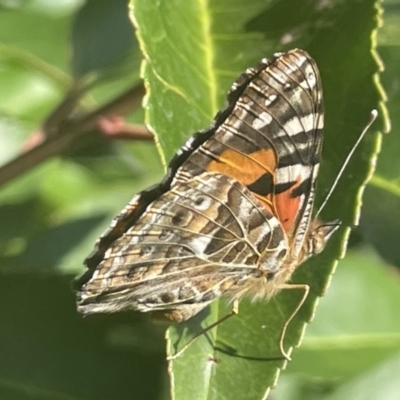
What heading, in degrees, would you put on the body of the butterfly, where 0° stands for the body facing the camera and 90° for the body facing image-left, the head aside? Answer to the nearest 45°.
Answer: approximately 270°

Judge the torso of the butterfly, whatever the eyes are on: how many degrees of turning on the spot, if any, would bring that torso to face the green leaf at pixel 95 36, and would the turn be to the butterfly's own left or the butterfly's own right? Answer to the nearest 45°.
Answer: approximately 135° to the butterfly's own left
